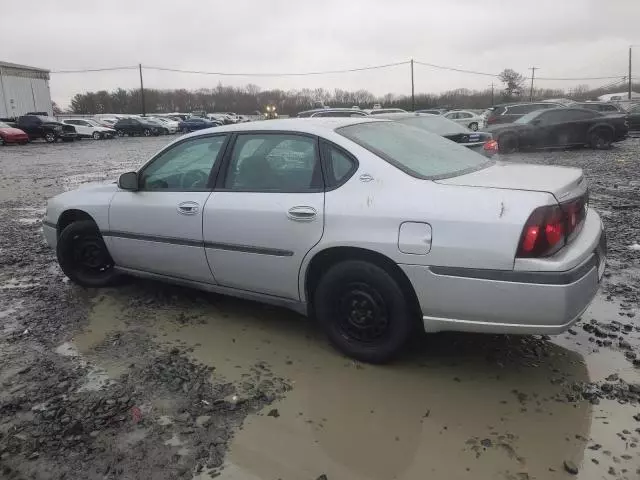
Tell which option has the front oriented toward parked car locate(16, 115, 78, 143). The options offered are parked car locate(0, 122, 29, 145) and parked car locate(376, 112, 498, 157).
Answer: parked car locate(376, 112, 498, 157)

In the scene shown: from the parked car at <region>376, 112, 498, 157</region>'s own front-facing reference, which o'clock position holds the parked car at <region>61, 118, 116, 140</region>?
the parked car at <region>61, 118, 116, 140</region> is roughly at 12 o'clock from the parked car at <region>376, 112, 498, 157</region>.

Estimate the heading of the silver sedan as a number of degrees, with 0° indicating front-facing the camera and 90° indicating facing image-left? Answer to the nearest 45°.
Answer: approximately 135°

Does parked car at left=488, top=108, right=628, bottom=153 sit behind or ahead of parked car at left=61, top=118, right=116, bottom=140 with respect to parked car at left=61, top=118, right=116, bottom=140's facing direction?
ahead

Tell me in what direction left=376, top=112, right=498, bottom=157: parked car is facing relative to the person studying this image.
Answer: facing away from the viewer and to the left of the viewer

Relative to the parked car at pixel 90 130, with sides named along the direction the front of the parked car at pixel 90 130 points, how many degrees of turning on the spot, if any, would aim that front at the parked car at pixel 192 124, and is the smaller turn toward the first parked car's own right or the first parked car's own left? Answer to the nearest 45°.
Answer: approximately 90° to the first parked car's own left

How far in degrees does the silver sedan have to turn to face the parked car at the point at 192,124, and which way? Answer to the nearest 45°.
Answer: approximately 45° to its right

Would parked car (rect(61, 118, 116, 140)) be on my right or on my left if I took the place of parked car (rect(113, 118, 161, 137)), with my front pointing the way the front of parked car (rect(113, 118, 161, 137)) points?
on my right

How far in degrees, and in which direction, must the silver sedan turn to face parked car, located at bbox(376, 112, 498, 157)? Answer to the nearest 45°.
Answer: approximately 45° to its right
